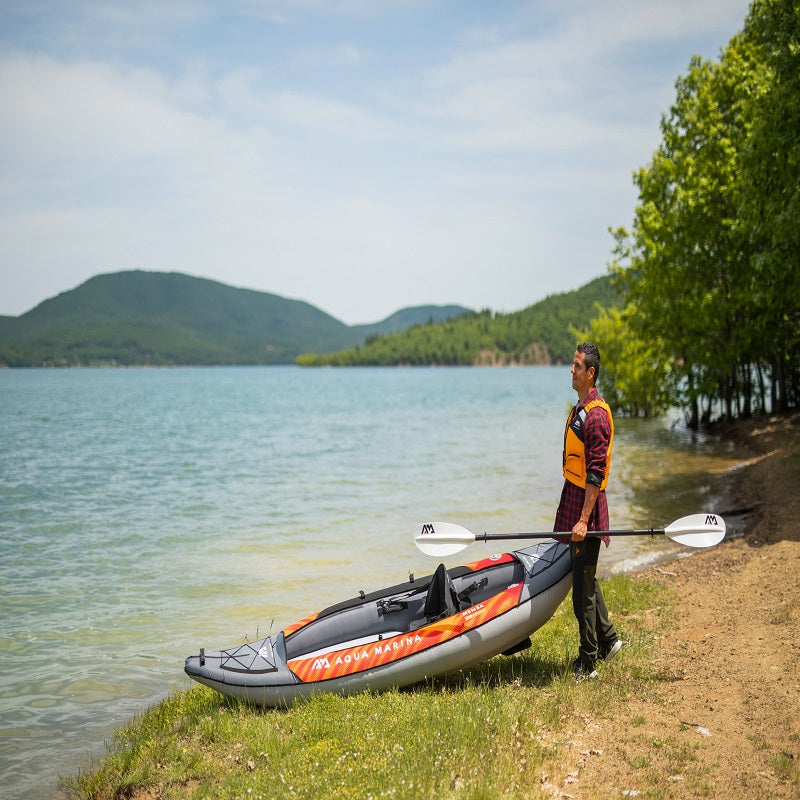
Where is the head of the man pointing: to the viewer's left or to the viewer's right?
to the viewer's left

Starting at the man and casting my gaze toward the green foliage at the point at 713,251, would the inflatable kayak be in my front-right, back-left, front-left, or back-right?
back-left

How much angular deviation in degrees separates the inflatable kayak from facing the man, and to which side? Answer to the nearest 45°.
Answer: approximately 180°

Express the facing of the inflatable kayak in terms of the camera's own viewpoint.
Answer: facing to the left of the viewer

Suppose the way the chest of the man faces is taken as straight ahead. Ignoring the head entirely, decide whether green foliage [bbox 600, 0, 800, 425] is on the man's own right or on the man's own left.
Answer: on the man's own right

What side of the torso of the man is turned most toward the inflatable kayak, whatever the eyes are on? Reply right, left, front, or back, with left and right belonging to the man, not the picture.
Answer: front

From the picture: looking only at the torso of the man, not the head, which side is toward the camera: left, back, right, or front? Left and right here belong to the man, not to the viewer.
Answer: left

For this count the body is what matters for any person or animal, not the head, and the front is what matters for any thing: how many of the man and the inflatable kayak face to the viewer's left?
2

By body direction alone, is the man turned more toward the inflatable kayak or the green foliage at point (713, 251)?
the inflatable kayak
